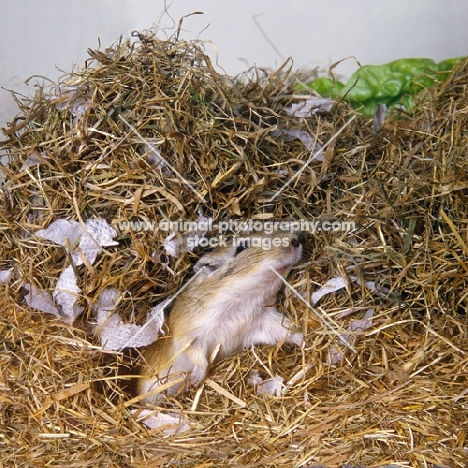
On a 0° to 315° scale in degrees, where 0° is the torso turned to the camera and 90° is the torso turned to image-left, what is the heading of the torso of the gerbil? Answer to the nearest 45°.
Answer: approximately 270°
